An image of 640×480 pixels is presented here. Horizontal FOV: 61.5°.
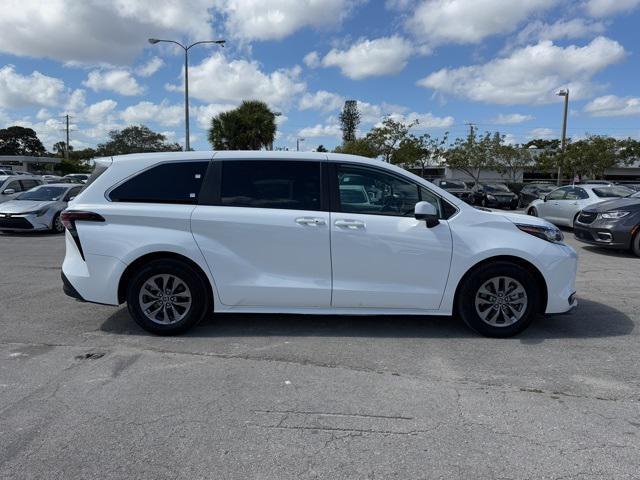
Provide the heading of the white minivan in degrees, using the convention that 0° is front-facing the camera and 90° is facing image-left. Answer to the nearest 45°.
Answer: approximately 270°

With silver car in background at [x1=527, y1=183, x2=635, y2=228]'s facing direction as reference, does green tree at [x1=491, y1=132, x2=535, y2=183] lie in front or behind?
in front

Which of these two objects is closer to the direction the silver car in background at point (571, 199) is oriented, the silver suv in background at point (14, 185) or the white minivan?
the silver suv in background

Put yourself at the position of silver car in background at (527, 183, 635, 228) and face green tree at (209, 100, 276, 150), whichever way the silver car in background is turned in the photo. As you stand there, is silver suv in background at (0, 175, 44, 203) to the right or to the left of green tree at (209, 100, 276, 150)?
left

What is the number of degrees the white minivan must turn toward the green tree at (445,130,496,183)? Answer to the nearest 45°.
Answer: approximately 90° to its left

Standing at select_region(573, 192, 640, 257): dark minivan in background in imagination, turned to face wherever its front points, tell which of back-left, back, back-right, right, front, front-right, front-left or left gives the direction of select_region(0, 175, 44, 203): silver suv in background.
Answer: front-right

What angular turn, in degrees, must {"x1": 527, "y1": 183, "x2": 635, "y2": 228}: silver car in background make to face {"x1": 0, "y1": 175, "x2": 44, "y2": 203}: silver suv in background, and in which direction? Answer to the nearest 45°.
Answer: approximately 45° to its left

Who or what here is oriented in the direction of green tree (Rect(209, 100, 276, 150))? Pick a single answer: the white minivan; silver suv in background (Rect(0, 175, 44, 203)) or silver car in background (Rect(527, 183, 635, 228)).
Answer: the silver car in background

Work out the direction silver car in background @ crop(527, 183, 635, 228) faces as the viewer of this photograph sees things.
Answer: facing away from the viewer and to the left of the viewer

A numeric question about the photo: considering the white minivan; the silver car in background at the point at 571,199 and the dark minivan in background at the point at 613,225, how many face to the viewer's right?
1

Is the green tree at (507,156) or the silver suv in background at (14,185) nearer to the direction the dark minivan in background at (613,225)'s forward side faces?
the silver suv in background

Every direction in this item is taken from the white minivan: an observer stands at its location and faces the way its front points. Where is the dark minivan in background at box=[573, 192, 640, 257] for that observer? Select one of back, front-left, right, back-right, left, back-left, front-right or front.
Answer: front-left

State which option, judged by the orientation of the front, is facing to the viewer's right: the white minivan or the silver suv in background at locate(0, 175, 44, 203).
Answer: the white minivan

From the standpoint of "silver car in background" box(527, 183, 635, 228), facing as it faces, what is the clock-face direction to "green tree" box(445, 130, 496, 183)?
The green tree is roughly at 1 o'clock from the silver car in background.
